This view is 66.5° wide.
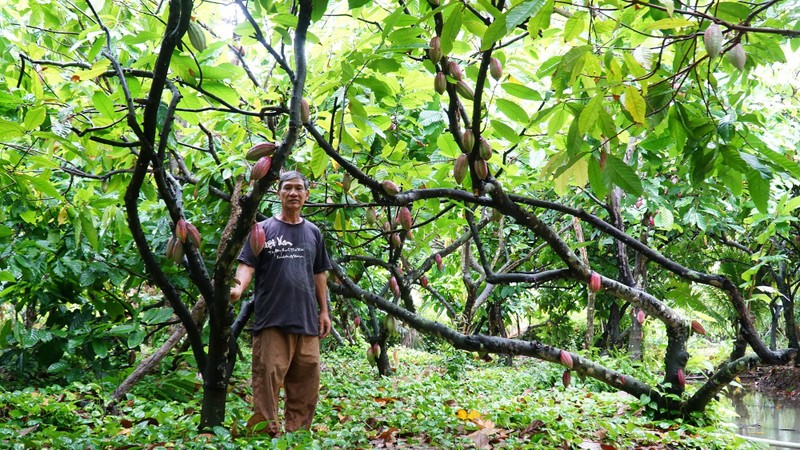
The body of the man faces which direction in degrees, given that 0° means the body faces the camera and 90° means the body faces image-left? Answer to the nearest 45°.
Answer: approximately 0°

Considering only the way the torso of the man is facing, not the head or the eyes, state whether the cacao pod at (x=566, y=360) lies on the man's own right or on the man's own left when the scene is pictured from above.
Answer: on the man's own left

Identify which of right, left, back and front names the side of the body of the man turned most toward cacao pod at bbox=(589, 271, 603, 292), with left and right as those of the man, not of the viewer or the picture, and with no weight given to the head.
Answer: left

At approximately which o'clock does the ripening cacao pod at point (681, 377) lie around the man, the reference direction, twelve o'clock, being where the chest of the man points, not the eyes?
The ripening cacao pod is roughly at 9 o'clock from the man.
